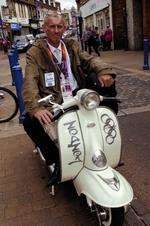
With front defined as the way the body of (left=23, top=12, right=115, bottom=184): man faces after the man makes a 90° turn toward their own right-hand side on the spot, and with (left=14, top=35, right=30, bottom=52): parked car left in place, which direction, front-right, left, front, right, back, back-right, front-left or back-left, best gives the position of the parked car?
back-right

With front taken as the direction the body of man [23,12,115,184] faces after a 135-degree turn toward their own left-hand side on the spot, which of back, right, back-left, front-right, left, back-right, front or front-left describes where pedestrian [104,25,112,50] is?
front

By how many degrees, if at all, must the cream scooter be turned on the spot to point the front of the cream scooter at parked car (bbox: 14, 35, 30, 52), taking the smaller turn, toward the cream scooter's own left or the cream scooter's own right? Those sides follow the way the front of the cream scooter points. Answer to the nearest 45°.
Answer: approximately 135° to the cream scooter's own left

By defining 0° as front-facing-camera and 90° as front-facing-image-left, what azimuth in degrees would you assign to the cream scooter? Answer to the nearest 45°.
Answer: approximately 315°

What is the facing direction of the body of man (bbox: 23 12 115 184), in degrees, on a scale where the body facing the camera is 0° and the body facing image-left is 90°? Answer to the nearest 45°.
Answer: approximately 315°
